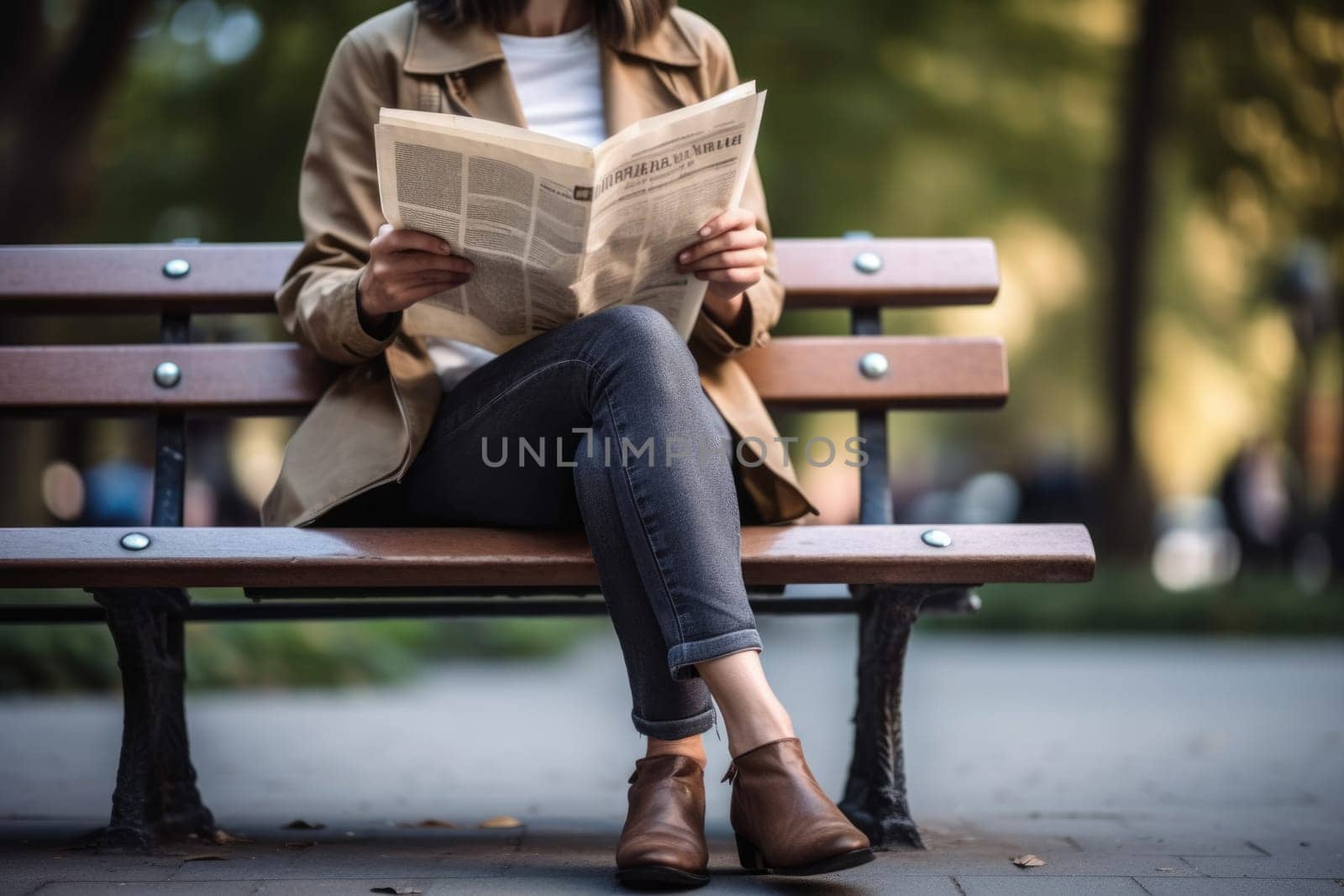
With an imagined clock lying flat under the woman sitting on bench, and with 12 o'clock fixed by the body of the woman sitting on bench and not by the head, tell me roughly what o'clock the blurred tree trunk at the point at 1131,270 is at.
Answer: The blurred tree trunk is roughly at 7 o'clock from the woman sitting on bench.

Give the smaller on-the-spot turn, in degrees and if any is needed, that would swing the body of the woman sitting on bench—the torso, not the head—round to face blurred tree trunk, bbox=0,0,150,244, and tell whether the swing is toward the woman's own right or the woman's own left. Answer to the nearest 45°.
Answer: approximately 135° to the woman's own right

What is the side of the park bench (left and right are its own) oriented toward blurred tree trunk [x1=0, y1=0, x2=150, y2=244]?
back

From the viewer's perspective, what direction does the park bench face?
toward the camera

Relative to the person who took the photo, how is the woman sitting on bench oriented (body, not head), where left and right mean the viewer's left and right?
facing the viewer

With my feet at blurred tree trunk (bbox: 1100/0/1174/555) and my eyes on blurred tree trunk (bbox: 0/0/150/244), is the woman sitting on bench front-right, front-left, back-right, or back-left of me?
front-left
